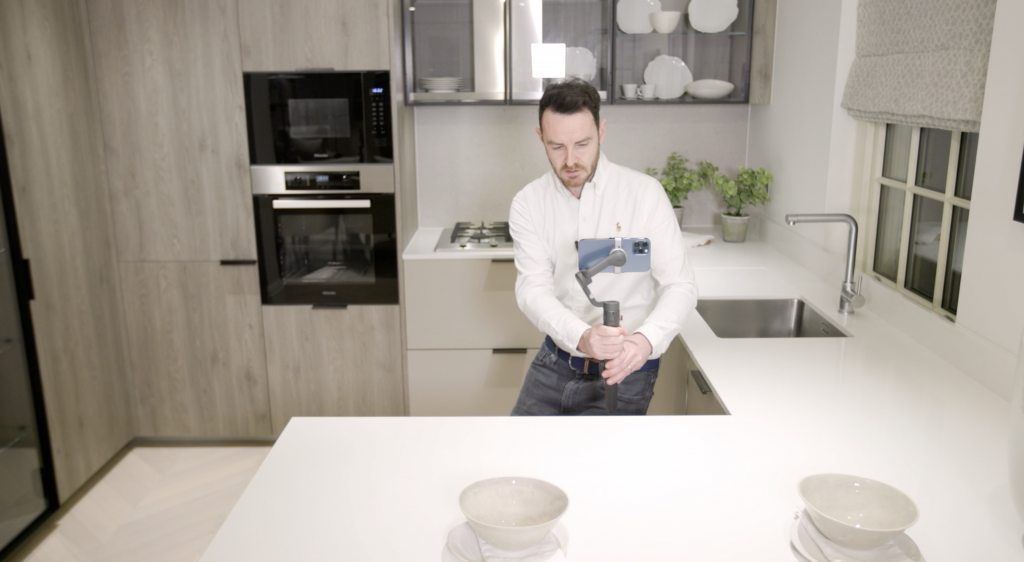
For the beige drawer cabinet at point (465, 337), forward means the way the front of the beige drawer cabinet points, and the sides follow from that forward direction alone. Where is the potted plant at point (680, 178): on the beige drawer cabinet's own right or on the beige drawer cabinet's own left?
on the beige drawer cabinet's own left

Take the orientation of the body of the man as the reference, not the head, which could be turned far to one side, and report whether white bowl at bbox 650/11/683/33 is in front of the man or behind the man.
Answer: behind

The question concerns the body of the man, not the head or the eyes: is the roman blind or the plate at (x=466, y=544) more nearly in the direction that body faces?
the plate

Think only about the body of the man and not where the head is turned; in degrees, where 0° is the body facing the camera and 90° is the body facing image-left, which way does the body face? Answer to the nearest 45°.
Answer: approximately 0°

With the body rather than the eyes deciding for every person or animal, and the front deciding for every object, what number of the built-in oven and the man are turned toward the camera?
2

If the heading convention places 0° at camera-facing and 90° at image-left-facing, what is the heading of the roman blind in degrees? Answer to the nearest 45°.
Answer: approximately 45°

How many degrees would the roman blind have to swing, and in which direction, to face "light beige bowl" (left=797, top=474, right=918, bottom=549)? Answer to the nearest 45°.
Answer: approximately 45° to its left

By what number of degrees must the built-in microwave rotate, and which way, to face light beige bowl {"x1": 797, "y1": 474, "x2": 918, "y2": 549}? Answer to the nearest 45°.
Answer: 0° — it already faces it

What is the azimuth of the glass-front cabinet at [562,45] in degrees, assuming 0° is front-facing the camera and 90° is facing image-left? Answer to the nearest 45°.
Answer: approximately 0°
